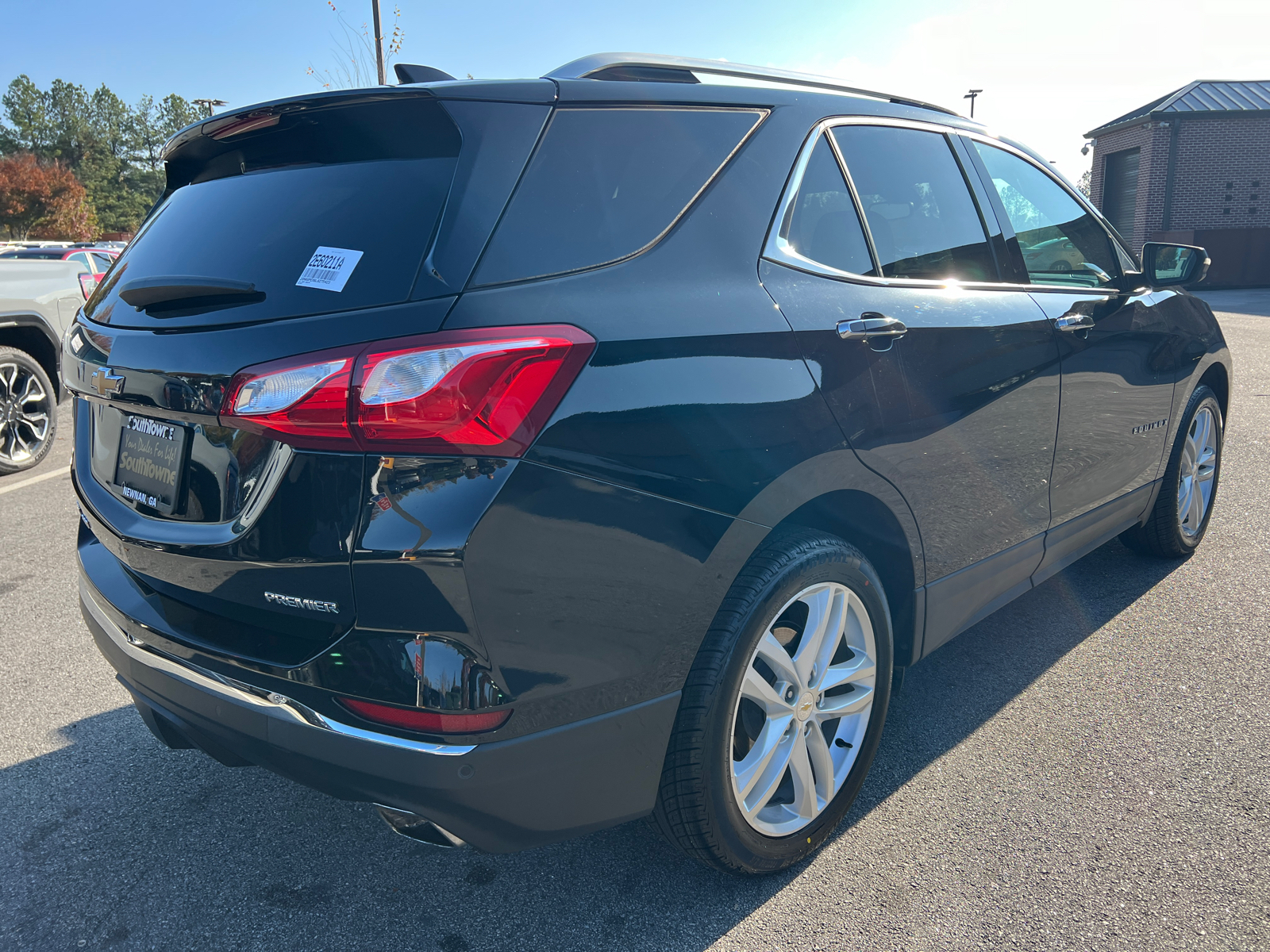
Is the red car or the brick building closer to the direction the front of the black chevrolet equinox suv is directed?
the brick building

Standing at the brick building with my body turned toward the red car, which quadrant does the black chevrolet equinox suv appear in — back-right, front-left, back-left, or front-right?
front-left

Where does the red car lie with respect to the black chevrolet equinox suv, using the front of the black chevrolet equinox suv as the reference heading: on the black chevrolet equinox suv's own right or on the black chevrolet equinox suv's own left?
on the black chevrolet equinox suv's own left

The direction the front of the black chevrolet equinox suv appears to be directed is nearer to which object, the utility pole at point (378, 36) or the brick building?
the brick building

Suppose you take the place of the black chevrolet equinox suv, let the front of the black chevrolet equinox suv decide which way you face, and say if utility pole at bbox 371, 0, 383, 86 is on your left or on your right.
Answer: on your left

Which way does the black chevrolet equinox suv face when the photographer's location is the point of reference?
facing away from the viewer and to the right of the viewer

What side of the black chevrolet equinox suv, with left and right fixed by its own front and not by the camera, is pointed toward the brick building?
front
